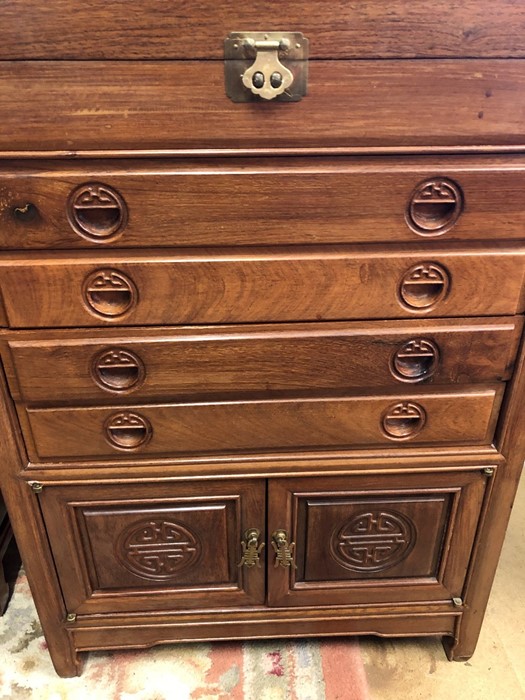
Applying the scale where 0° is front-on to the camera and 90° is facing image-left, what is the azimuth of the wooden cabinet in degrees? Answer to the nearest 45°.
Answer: approximately 0°
